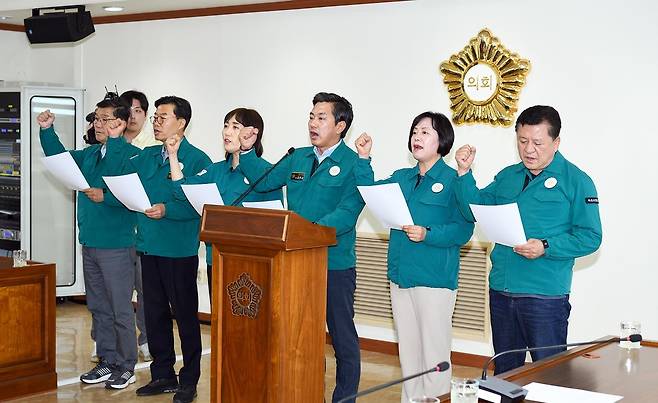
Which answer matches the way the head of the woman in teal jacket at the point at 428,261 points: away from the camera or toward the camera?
toward the camera

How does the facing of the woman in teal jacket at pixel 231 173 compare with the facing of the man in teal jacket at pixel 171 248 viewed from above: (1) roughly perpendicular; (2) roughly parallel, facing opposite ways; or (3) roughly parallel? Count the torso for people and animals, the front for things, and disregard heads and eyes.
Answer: roughly parallel

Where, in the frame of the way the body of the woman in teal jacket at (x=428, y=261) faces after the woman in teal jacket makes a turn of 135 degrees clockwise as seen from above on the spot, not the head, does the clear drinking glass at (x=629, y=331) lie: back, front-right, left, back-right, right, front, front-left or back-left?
back-right

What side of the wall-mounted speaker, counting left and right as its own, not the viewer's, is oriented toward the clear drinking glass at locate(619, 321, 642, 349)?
left

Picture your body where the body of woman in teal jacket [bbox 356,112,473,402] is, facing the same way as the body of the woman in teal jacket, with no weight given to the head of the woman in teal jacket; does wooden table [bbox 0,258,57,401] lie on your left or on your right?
on your right

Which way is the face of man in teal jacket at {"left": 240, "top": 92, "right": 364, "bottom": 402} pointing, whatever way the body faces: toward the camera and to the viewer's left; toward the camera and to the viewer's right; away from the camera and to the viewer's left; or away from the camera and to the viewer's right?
toward the camera and to the viewer's left

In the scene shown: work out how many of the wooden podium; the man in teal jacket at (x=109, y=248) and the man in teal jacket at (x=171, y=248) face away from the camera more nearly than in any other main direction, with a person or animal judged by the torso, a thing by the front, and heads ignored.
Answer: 0

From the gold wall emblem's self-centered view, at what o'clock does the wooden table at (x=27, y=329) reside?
The wooden table is roughly at 2 o'clock from the gold wall emblem.

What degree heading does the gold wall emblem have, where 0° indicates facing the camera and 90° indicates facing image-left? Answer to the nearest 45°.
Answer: approximately 0°

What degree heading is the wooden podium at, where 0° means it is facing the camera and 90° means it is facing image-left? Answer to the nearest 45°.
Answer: approximately 45°

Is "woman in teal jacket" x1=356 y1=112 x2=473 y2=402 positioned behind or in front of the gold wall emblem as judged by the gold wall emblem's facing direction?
in front

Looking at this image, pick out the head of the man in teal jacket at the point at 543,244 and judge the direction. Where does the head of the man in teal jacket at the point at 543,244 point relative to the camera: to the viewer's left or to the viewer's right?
to the viewer's left

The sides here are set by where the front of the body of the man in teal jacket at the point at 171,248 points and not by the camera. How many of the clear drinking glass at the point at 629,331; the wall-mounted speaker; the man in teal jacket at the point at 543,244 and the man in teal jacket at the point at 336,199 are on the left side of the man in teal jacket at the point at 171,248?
3

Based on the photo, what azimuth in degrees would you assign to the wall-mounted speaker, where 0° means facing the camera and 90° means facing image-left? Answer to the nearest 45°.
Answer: approximately 45°

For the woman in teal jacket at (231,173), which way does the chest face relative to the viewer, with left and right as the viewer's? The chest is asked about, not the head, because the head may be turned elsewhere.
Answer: facing the viewer and to the left of the viewer

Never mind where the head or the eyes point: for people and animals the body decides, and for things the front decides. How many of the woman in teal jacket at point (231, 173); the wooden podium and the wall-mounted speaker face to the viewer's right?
0
